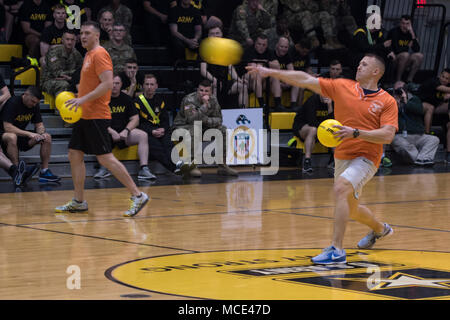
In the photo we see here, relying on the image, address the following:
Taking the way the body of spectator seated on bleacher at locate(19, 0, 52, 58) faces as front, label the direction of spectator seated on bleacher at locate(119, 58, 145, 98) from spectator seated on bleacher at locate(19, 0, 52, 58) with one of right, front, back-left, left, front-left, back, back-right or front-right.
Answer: front-left

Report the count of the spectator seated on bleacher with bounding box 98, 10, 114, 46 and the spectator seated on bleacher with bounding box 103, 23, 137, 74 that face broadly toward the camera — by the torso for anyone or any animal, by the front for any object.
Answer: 2

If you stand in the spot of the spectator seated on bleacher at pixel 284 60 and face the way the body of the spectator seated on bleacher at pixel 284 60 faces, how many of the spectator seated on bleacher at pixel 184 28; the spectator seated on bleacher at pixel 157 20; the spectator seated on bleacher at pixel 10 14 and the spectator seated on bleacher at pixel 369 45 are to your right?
3

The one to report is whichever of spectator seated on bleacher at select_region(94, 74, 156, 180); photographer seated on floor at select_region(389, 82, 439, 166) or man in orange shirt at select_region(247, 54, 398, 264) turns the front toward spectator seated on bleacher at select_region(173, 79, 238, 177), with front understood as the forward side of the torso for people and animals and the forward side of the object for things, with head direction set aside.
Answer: photographer seated on floor at select_region(389, 82, 439, 166)

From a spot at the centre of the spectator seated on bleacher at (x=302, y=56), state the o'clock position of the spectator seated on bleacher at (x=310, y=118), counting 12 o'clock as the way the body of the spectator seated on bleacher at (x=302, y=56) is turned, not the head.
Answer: the spectator seated on bleacher at (x=310, y=118) is roughly at 12 o'clock from the spectator seated on bleacher at (x=302, y=56).

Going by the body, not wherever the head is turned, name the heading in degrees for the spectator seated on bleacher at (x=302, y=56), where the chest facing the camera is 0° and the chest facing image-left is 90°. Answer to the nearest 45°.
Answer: approximately 0°

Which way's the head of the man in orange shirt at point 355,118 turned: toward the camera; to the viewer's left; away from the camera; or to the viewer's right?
to the viewer's left

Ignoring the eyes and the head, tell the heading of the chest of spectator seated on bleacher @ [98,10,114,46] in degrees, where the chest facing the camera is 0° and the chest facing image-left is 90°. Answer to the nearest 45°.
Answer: approximately 0°

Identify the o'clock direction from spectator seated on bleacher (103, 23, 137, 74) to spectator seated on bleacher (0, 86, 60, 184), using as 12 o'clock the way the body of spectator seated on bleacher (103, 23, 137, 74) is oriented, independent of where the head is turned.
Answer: spectator seated on bleacher (0, 86, 60, 184) is roughly at 1 o'clock from spectator seated on bleacher (103, 23, 137, 74).

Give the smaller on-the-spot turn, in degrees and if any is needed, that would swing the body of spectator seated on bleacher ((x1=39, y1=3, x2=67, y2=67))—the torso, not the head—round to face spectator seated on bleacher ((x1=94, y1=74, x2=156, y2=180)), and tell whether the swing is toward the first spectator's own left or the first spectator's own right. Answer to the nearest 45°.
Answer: approximately 45° to the first spectator's own left

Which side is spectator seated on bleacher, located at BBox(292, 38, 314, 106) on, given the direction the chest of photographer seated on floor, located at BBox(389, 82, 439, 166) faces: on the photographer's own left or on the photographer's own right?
on the photographer's own right

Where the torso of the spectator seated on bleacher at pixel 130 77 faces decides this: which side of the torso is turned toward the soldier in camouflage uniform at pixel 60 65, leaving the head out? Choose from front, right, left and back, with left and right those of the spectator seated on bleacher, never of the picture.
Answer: right

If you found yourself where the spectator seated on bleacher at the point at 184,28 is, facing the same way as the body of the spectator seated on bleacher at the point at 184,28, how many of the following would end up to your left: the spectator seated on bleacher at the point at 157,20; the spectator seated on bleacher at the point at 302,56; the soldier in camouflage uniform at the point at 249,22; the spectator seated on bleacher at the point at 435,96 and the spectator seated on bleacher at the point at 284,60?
4

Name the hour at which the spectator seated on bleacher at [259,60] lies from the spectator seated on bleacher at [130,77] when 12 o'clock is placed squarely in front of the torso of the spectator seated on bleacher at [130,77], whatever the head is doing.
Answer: the spectator seated on bleacher at [259,60] is roughly at 8 o'clock from the spectator seated on bleacher at [130,77].
